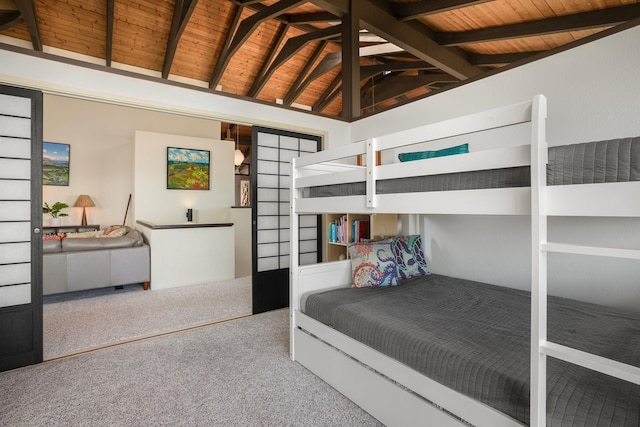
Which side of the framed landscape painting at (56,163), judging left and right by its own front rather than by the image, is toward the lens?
front

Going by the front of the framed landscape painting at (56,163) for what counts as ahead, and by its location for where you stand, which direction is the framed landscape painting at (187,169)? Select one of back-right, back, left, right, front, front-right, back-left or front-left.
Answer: front-left

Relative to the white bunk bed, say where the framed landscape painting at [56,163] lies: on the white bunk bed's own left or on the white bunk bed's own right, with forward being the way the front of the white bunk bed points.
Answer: on the white bunk bed's own right

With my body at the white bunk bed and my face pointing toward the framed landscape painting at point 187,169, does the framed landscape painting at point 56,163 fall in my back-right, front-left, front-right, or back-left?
front-left

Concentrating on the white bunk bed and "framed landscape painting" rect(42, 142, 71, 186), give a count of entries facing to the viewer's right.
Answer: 0

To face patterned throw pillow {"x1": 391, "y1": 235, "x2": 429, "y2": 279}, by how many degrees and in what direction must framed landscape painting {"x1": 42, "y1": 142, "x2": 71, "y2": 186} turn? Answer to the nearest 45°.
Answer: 0° — it already faces it

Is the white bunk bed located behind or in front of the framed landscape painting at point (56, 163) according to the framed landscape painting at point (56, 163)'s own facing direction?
in front
